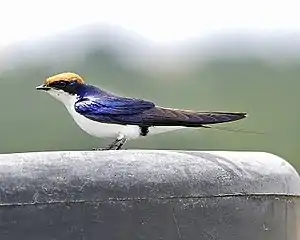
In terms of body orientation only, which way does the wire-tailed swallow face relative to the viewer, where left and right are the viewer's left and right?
facing to the left of the viewer
